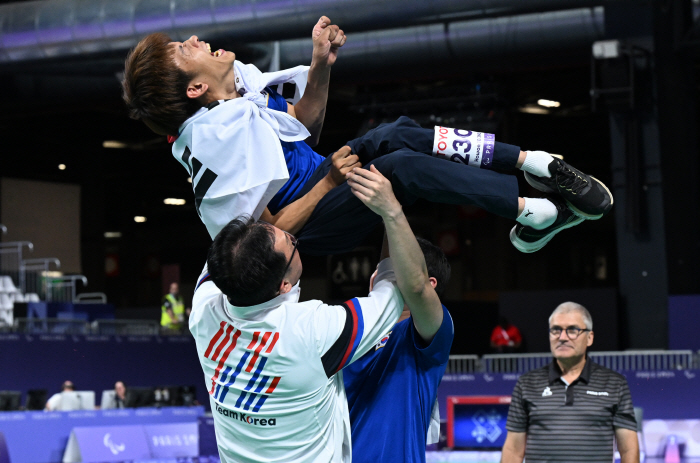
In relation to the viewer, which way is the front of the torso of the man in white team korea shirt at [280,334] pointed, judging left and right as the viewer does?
facing away from the viewer and to the right of the viewer

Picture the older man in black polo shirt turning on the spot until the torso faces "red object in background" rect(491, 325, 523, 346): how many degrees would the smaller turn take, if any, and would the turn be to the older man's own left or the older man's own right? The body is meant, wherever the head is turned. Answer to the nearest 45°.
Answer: approximately 180°

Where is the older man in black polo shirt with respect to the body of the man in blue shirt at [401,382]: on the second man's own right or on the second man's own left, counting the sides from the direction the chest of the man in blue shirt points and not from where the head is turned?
on the second man's own right

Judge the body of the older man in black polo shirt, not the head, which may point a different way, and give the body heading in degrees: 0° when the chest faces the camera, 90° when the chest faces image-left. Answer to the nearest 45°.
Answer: approximately 0°

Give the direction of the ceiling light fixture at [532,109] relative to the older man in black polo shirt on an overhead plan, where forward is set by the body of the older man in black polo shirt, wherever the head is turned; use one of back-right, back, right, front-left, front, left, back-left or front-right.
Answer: back

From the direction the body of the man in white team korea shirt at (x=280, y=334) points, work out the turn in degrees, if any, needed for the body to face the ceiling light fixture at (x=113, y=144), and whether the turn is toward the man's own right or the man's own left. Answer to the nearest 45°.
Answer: approximately 45° to the man's own left

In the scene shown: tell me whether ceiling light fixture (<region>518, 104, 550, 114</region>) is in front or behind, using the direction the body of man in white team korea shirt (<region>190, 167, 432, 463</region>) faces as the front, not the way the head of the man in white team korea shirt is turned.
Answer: in front

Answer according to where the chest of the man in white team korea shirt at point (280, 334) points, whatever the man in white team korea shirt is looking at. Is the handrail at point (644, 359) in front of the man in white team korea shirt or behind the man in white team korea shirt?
in front

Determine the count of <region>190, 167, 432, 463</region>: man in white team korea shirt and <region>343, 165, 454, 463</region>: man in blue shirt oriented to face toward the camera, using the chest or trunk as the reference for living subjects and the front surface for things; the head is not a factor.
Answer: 0
